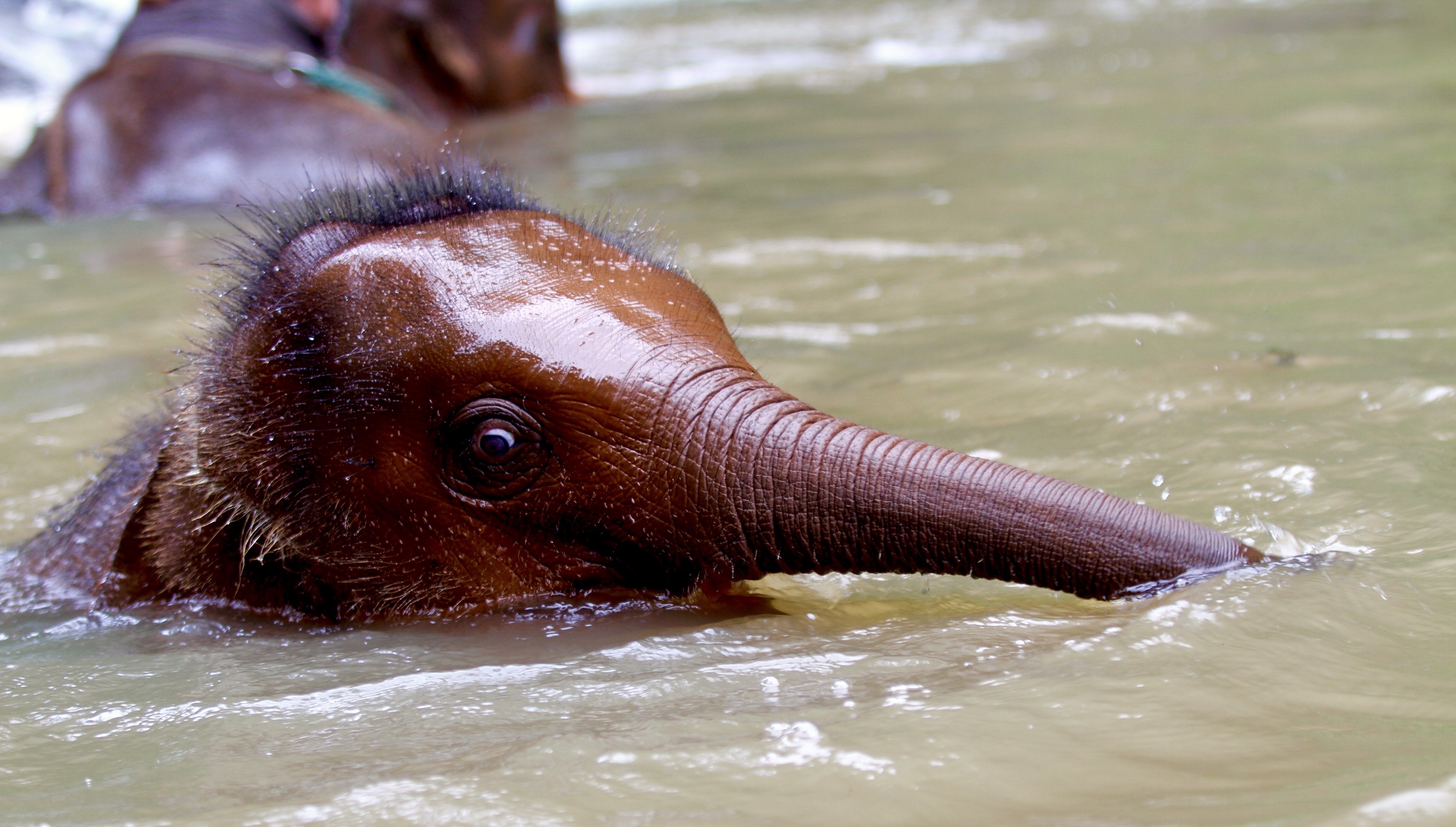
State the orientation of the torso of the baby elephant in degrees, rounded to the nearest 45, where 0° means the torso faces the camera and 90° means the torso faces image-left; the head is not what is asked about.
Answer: approximately 270°

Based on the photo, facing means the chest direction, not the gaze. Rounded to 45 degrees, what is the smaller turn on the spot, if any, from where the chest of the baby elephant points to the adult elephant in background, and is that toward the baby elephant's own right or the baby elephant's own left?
approximately 135° to the baby elephant's own left
